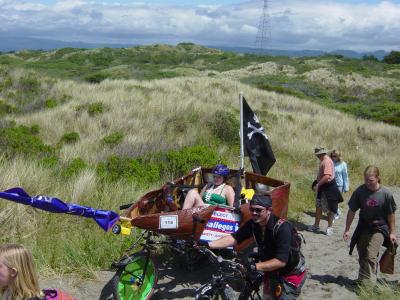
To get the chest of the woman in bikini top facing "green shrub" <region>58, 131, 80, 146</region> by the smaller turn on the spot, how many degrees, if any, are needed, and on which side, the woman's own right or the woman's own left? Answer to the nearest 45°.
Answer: approximately 90° to the woman's own right

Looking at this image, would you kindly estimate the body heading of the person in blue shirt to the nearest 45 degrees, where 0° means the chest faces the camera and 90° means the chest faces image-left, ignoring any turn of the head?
approximately 45°

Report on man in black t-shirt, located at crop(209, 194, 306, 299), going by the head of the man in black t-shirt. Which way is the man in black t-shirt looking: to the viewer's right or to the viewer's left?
to the viewer's left

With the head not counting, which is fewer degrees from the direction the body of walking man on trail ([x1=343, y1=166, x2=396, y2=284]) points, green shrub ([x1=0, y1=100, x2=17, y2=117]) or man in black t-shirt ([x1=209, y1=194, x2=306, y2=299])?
the man in black t-shirt

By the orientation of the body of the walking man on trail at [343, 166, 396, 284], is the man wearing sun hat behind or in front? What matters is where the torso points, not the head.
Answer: behind

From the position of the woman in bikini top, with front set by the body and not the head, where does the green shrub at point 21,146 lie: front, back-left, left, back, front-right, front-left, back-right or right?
right

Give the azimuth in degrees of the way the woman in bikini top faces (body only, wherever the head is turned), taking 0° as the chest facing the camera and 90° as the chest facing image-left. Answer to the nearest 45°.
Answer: approximately 45°

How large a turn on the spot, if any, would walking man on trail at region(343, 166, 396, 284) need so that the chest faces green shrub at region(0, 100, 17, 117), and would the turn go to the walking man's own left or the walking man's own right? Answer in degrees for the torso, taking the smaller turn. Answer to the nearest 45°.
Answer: approximately 135° to the walking man's own right

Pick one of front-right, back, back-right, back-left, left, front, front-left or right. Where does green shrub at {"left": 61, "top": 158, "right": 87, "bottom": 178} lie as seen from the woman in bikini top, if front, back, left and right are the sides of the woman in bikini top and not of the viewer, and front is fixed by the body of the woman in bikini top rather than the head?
right
